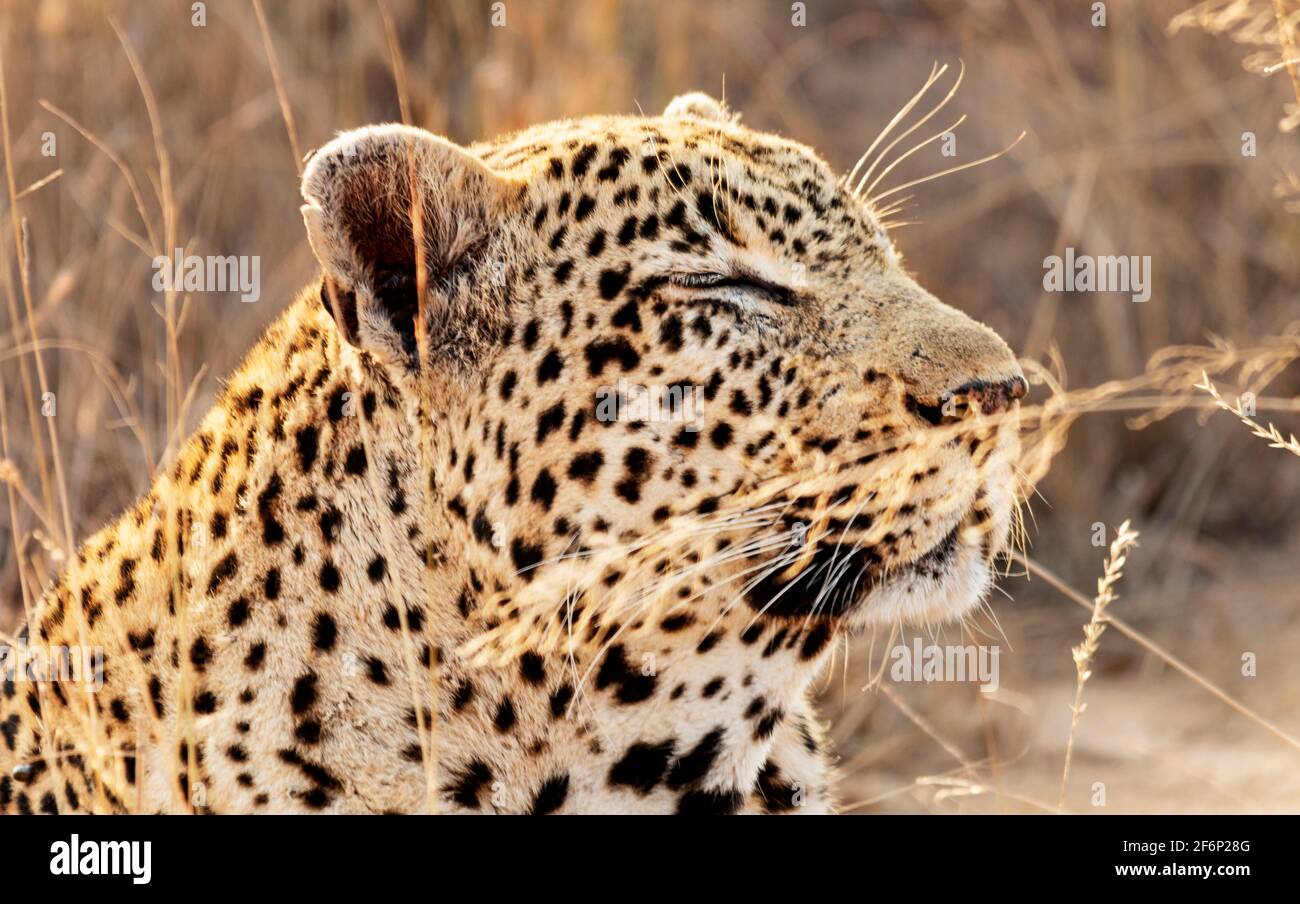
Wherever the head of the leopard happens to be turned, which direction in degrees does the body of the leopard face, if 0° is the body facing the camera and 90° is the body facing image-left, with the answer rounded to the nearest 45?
approximately 270°
